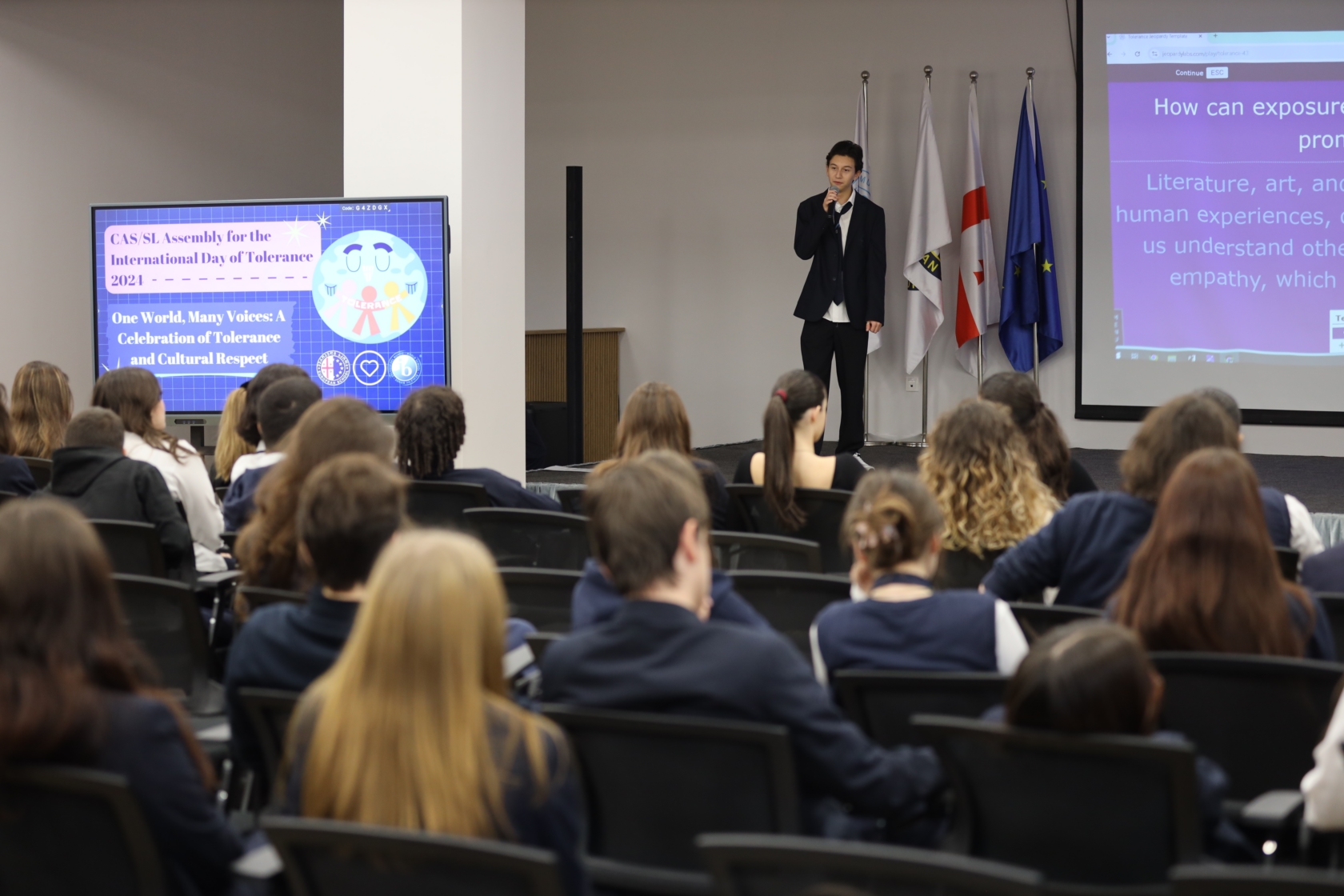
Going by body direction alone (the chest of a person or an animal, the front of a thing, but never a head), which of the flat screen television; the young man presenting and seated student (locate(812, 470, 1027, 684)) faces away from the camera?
the seated student

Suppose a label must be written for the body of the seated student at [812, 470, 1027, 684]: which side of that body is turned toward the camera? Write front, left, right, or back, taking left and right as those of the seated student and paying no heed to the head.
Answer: back

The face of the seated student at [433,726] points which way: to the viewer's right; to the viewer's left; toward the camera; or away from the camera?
away from the camera

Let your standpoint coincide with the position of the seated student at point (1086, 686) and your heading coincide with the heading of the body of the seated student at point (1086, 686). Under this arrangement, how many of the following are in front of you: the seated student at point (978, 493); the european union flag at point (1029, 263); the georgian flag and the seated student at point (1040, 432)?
4

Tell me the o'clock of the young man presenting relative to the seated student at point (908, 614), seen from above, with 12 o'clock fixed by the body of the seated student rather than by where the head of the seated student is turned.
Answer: The young man presenting is roughly at 12 o'clock from the seated student.

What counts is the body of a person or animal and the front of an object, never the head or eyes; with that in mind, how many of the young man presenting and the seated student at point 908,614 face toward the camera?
1

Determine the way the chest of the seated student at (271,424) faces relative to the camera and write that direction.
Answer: away from the camera

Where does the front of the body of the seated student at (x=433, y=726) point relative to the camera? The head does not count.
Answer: away from the camera

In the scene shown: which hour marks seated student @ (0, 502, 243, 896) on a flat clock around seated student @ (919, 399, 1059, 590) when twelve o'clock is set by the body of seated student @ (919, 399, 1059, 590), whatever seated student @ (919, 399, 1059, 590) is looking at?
seated student @ (0, 502, 243, 896) is roughly at 7 o'clock from seated student @ (919, 399, 1059, 590).

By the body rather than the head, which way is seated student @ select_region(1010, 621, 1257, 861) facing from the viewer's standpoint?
away from the camera

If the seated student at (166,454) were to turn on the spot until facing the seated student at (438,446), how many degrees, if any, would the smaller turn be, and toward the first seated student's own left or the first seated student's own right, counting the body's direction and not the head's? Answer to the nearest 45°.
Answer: approximately 90° to the first seated student's own right

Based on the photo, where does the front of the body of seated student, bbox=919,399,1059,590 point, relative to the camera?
away from the camera

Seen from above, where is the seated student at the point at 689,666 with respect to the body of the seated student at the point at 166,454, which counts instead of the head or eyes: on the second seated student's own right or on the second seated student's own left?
on the second seated student's own right

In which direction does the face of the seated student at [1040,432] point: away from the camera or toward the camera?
away from the camera

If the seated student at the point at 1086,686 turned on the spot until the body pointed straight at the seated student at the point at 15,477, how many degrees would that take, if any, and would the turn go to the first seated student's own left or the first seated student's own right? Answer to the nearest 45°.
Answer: approximately 45° to the first seated student's own left

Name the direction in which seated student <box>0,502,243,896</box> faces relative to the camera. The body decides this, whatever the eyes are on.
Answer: away from the camera

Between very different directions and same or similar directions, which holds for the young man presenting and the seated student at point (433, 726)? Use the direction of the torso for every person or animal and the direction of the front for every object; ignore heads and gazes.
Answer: very different directions
